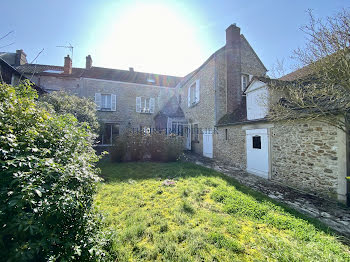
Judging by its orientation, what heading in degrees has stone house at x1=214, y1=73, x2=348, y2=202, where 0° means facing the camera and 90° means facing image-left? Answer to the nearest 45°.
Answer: approximately 45°

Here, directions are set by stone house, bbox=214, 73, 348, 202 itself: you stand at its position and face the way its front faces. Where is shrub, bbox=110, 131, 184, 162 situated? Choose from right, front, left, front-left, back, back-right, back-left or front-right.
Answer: front-right

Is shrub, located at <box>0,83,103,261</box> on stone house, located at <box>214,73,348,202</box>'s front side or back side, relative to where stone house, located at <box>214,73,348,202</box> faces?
on the front side

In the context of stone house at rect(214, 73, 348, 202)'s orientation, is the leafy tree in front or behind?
in front
